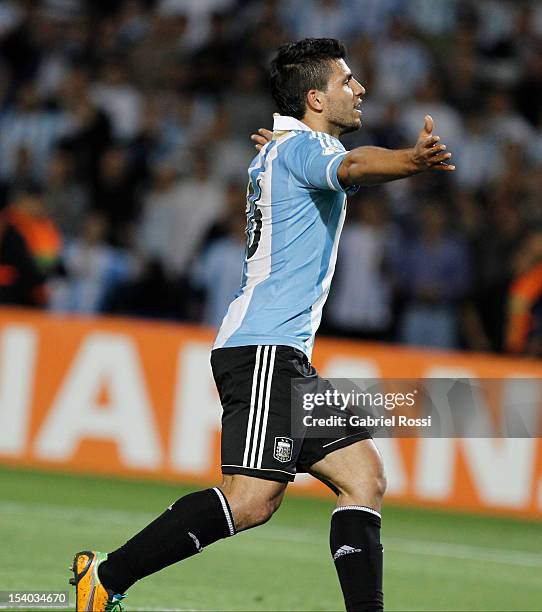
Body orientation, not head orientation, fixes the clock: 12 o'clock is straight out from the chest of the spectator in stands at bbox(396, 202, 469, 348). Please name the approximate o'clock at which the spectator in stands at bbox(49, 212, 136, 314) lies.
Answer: the spectator in stands at bbox(49, 212, 136, 314) is roughly at 3 o'clock from the spectator in stands at bbox(396, 202, 469, 348).

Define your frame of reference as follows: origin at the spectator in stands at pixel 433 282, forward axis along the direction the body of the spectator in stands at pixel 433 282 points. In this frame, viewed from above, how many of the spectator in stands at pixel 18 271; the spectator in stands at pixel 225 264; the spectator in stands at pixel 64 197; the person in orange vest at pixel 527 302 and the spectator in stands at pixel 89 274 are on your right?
4

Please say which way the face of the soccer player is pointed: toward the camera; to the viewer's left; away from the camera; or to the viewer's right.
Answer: to the viewer's right

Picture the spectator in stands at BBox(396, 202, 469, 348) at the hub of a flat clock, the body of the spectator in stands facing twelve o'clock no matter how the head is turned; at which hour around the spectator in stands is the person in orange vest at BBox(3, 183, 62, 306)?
The person in orange vest is roughly at 3 o'clock from the spectator in stands.

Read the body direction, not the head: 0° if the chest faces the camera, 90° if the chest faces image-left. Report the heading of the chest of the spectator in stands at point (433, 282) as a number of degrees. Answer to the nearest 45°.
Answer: approximately 0°

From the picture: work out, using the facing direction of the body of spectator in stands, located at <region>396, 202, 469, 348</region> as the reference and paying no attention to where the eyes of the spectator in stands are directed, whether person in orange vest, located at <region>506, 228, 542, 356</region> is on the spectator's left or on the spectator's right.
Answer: on the spectator's left

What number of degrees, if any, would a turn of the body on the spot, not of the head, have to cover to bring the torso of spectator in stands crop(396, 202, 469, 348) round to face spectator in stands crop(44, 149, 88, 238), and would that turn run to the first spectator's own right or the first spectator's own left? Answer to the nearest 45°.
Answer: approximately 90° to the first spectator's own right

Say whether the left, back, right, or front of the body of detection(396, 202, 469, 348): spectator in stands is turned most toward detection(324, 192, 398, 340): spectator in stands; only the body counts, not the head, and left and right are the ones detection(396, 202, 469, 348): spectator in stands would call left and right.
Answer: right

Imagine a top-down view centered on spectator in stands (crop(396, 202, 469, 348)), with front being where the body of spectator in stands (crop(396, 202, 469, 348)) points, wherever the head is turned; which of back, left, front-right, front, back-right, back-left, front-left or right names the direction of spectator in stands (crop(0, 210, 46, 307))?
right

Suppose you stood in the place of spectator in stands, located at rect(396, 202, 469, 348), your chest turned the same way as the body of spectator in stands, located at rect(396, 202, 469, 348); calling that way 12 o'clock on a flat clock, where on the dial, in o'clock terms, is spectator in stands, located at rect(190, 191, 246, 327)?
spectator in stands, located at rect(190, 191, 246, 327) is roughly at 3 o'clock from spectator in stands, located at rect(396, 202, 469, 348).
